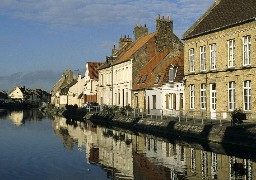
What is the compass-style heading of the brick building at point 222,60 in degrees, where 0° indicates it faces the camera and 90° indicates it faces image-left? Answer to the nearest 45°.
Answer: approximately 45°
